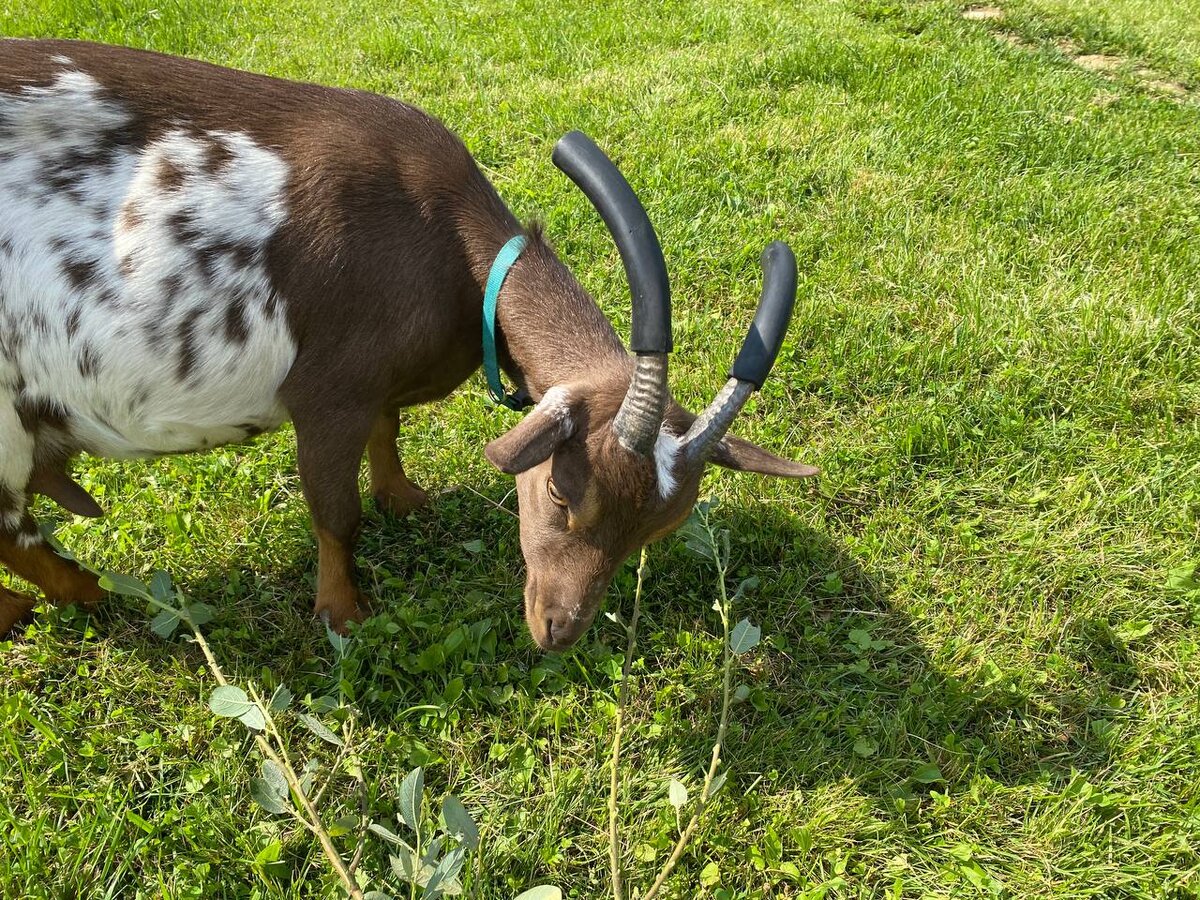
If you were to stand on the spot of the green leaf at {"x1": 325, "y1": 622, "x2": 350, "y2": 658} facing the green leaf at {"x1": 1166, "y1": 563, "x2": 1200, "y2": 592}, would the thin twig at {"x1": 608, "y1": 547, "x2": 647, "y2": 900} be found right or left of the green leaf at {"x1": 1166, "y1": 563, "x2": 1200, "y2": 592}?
right

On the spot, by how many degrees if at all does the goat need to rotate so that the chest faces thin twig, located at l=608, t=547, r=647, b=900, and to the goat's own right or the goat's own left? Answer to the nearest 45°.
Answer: approximately 45° to the goat's own right

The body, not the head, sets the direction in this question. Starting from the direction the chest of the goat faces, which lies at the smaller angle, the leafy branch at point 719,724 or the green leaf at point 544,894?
the leafy branch

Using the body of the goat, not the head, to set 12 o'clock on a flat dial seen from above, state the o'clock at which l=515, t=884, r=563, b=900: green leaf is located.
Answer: The green leaf is roughly at 2 o'clock from the goat.

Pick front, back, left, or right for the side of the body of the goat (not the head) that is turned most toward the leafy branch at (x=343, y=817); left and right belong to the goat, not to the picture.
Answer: right

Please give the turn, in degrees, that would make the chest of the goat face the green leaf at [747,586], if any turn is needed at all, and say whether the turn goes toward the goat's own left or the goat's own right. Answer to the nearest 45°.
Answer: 0° — it already faces it

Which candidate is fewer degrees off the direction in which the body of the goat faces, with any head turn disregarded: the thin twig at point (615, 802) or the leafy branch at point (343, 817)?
the thin twig

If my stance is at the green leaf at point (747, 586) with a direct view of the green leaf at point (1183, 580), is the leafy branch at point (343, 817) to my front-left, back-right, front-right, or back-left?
back-right

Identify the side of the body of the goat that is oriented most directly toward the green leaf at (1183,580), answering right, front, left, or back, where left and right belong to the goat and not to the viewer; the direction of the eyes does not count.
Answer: front

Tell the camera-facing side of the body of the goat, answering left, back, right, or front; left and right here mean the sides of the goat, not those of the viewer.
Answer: right

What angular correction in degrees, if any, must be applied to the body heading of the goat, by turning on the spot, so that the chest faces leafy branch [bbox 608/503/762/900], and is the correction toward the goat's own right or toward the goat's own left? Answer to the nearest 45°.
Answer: approximately 45° to the goat's own right
